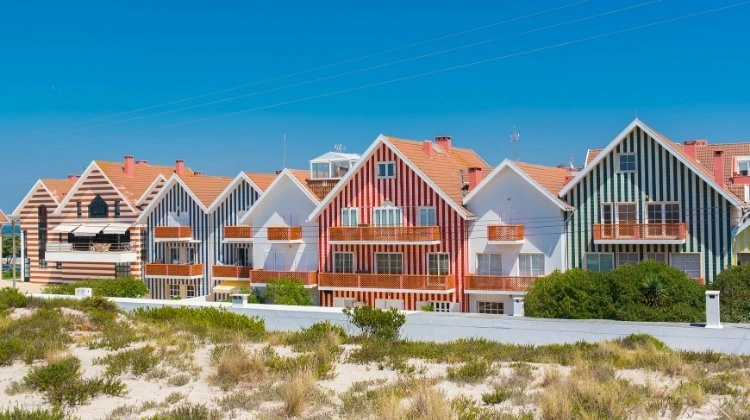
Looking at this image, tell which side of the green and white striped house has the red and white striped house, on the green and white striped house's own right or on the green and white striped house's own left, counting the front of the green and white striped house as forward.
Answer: on the green and white striped house's own right

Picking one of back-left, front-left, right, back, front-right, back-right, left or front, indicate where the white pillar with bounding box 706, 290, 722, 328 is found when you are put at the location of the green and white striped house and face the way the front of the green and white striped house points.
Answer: front

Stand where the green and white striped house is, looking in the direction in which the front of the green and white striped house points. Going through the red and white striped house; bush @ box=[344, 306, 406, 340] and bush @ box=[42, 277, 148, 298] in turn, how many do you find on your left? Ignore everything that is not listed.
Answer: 0

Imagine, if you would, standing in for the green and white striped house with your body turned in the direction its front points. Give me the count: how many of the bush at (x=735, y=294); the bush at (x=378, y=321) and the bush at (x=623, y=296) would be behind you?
0

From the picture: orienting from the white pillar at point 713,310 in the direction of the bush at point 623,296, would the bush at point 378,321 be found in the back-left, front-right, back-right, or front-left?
front-left

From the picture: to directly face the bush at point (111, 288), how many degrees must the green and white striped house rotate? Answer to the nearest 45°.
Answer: approximately 90° to its right

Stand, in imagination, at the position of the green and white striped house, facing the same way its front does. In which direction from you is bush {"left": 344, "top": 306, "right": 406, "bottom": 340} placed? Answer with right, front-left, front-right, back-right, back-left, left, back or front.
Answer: front-right

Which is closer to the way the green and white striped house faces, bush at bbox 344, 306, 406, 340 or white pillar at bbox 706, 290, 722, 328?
the white pillar

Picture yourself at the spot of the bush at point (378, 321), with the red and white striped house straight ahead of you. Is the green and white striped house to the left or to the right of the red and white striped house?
right

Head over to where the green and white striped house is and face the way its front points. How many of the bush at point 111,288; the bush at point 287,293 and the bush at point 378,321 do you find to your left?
0

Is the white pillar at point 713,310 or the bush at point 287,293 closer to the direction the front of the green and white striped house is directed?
the white pillar

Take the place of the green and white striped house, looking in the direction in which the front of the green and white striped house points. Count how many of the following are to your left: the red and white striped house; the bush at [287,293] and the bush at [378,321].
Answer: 0

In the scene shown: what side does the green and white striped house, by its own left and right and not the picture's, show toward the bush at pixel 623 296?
front

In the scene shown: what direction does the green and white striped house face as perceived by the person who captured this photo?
facing the viewer

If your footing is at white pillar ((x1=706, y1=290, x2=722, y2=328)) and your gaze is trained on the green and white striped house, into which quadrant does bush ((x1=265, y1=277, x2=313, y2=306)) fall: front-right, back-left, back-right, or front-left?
front-left
